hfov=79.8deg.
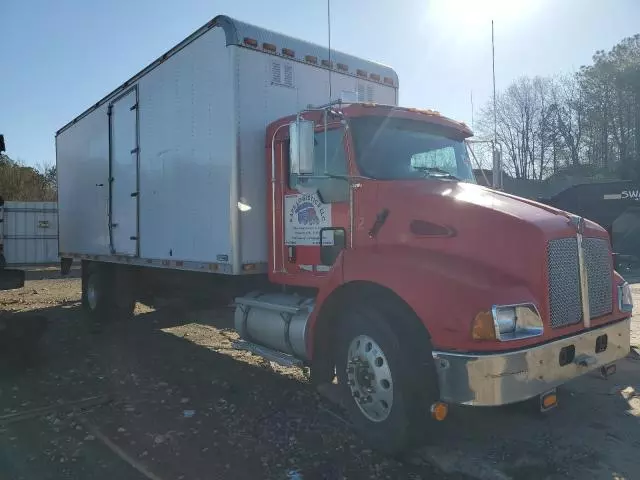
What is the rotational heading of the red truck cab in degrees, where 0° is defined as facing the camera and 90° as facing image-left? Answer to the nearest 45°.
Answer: approximately 315°

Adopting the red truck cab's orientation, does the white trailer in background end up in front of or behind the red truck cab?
behind
